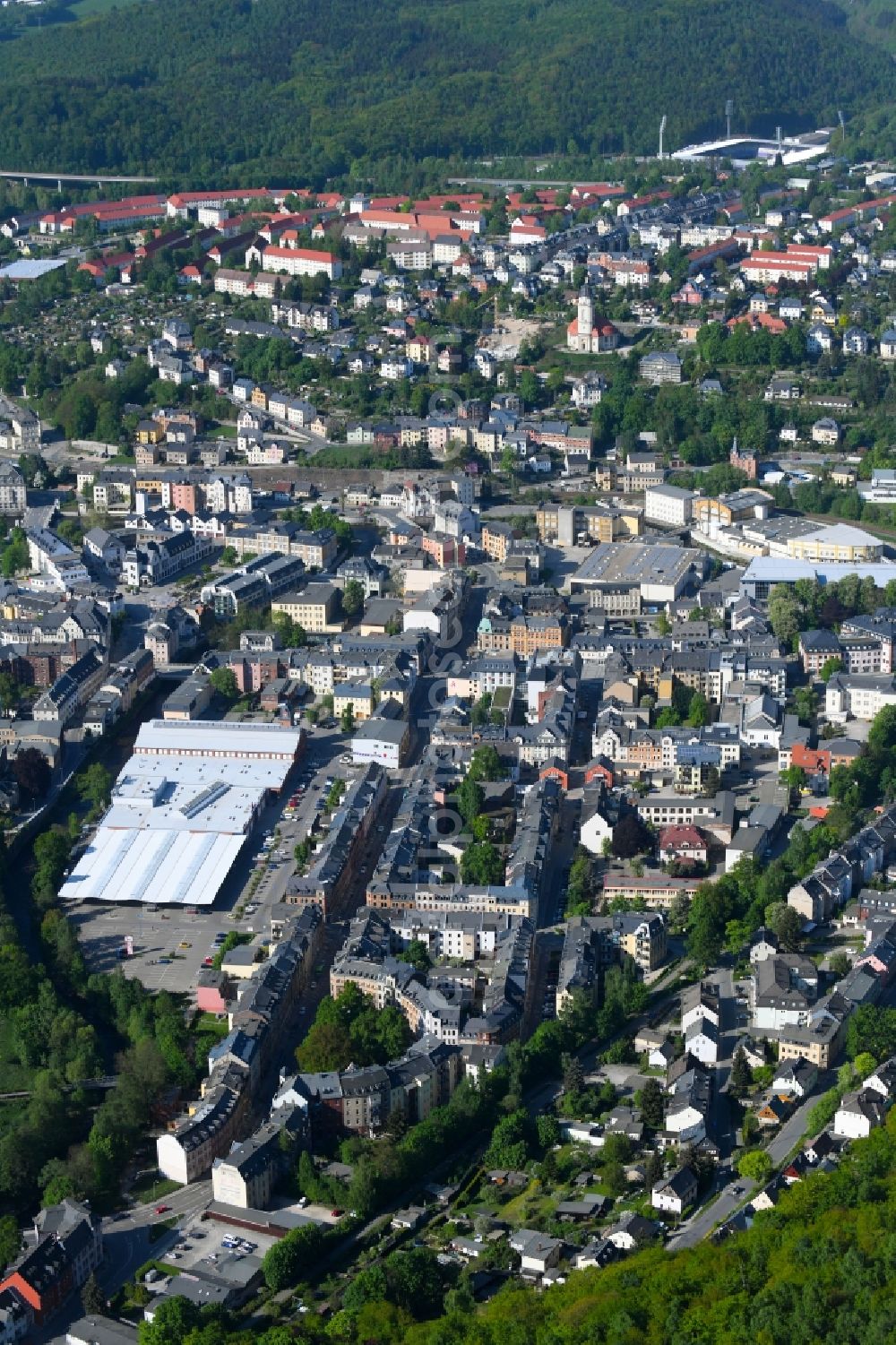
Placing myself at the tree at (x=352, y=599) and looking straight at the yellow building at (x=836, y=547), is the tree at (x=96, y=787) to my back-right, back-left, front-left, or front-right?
back-right

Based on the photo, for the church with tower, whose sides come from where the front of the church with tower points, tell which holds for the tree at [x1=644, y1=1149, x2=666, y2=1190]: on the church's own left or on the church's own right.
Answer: on the church's own left

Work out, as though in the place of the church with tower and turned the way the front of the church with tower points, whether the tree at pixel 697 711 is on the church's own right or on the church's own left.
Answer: on the church's own left

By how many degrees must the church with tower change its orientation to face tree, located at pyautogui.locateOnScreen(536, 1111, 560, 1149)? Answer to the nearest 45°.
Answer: approximately 45° to its left

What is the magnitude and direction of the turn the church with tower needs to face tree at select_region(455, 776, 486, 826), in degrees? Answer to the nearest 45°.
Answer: approximately 45° to its left

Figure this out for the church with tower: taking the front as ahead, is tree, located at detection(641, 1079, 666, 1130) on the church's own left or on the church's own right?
on the church's own left

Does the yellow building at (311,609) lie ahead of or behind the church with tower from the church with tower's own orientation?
ahead

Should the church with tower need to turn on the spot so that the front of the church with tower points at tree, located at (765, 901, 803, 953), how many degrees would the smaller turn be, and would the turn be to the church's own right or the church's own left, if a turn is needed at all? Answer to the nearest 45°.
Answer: approximately 45° to the church's own left

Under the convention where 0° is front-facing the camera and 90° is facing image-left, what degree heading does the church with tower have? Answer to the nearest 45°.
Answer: approximately 45°

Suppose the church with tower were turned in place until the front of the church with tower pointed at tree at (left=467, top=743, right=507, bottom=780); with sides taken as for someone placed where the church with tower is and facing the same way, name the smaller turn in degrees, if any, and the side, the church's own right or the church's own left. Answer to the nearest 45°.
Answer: approximately 45° to the church's own left

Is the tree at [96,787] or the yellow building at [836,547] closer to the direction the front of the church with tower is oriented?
the tree

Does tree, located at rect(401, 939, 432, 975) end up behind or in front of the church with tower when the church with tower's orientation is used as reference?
in front

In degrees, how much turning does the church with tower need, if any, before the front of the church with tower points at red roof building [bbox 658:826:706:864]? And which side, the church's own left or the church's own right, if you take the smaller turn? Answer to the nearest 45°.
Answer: approximately 45° to the church's own left

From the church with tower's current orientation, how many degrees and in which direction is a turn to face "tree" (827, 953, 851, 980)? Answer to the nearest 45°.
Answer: approximately 45° to its left

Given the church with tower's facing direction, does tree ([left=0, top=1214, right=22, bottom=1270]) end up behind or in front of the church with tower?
in front
